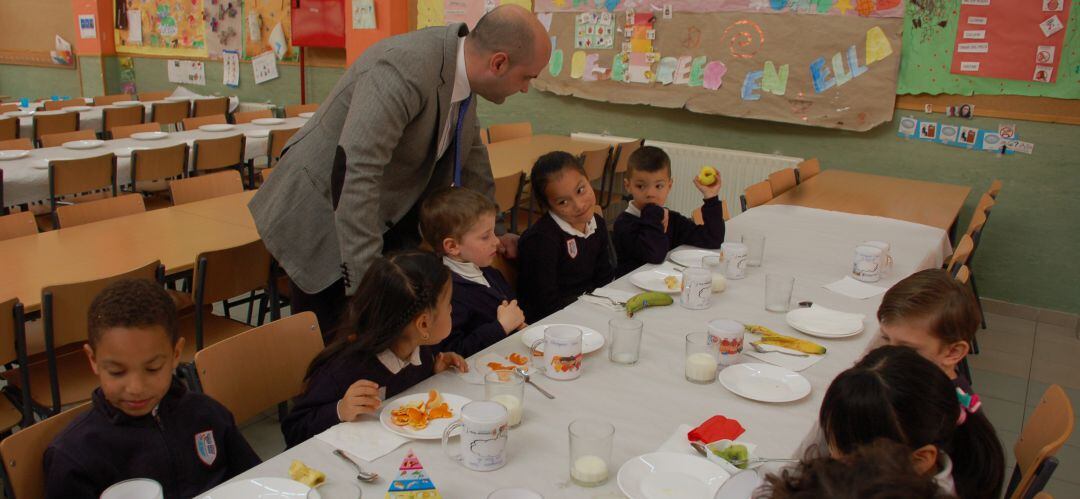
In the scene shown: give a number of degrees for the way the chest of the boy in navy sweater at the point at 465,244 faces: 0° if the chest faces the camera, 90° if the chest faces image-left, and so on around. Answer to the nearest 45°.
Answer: approximately 270°

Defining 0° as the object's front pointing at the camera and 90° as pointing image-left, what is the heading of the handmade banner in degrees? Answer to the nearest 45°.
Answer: approximately 45°

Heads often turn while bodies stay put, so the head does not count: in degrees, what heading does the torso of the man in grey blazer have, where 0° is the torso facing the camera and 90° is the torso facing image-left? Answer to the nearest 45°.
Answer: approximately 270°

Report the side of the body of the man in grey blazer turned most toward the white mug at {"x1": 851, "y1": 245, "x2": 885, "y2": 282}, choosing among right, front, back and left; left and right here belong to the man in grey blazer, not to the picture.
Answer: front

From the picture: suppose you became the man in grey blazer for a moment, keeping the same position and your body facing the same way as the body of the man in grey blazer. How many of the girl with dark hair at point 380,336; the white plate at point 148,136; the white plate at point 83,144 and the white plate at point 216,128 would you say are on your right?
1

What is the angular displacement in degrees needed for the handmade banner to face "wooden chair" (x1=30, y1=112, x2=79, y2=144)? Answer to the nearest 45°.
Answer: approximately 45° to its right

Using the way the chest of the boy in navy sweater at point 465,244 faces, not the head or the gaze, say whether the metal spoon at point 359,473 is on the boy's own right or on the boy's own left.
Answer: on the boy's own right

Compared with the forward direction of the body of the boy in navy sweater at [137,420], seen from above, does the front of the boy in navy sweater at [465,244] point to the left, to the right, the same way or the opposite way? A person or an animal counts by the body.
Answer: to the left

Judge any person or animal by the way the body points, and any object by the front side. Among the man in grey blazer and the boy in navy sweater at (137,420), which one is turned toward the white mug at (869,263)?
the man in grey blazer

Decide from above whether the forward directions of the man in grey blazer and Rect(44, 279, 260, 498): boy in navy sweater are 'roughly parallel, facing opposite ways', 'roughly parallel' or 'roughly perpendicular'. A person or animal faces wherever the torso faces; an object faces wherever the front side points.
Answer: roughly perpendicular

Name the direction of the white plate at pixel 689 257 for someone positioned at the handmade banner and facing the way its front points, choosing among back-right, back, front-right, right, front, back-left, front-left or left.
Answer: front-left

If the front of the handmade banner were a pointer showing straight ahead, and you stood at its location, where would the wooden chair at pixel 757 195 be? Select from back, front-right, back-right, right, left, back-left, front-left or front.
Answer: front-left

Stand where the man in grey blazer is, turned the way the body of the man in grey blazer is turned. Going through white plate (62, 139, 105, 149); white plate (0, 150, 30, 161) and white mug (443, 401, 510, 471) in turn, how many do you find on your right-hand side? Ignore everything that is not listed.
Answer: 1

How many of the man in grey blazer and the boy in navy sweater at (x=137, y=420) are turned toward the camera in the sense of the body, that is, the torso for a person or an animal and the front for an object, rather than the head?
1

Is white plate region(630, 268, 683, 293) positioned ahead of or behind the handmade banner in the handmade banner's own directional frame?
ahead

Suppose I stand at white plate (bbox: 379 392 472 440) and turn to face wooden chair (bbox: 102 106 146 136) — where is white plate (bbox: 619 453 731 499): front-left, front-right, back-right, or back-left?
back-right
